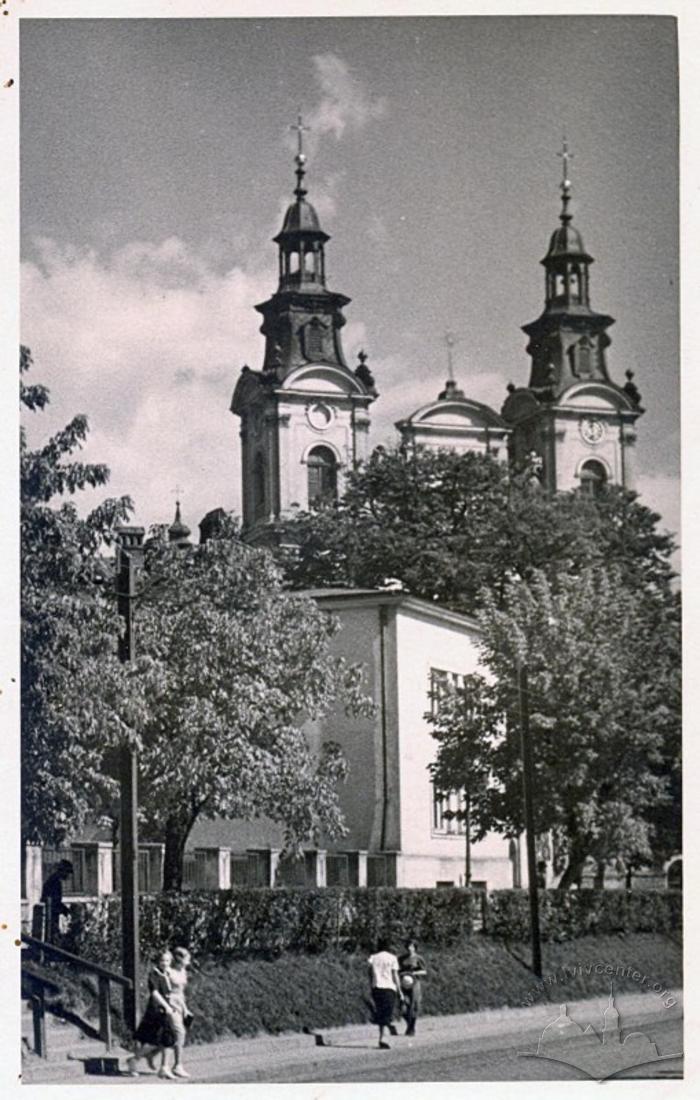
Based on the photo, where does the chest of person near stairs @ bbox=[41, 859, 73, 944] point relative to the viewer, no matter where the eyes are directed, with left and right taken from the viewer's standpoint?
facing to the right of the viewer

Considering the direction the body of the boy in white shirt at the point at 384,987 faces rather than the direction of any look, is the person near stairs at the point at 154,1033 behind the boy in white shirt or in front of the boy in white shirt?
behind

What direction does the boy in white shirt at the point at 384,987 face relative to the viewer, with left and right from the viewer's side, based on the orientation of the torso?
facing away from the viewer

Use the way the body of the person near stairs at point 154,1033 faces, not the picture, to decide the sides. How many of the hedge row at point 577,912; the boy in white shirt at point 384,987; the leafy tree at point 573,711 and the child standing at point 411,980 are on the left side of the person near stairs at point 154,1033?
4

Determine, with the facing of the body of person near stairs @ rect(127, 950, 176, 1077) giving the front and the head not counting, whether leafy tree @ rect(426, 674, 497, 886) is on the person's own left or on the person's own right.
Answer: on the person's own left

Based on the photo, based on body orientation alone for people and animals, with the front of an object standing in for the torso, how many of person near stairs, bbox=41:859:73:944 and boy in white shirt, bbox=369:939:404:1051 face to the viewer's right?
1

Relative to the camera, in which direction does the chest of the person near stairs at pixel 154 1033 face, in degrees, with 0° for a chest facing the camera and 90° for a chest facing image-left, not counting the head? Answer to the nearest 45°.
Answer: approximately 315°
